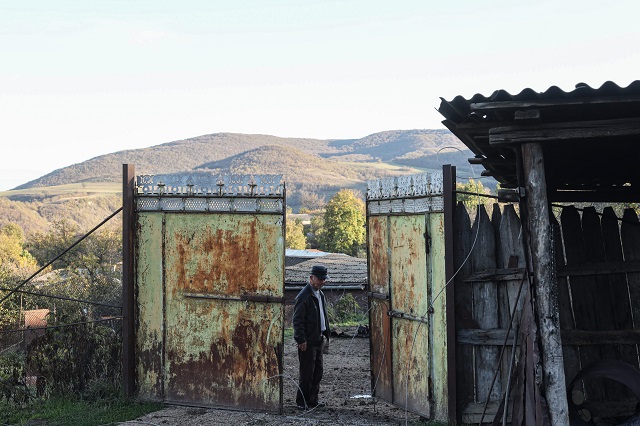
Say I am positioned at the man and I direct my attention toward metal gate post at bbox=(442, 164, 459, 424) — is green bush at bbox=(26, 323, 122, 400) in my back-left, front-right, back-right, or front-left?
back-right

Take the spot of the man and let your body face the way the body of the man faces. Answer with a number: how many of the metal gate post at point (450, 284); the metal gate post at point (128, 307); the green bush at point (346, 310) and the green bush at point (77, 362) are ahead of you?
1

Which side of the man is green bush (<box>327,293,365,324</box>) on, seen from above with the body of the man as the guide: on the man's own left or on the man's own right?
on the man's own left

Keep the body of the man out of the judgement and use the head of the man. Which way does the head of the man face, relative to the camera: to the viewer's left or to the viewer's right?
to the viewer's right

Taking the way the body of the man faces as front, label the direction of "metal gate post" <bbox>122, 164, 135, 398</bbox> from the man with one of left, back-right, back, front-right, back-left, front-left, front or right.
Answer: back-right

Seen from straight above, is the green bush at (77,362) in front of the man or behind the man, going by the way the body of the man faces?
behind

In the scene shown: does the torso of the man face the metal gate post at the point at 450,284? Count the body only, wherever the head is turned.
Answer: yes

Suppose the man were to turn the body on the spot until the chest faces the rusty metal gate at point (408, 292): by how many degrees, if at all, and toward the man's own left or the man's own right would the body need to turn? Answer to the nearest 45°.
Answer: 0° — they already face it

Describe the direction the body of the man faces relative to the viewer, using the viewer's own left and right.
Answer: facing the viewer and to the right of the viewer
